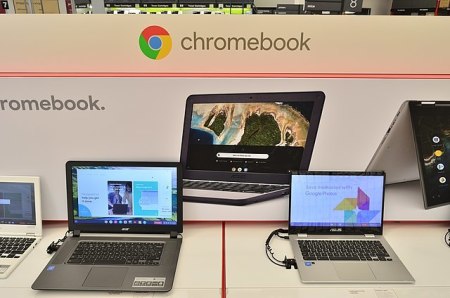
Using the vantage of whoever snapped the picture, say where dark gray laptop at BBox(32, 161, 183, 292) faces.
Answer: facing the viewer

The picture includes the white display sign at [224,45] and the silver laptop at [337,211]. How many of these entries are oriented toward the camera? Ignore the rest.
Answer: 2

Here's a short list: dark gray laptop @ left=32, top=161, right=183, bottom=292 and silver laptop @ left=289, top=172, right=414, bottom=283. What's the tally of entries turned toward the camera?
2
